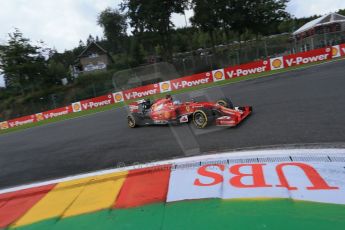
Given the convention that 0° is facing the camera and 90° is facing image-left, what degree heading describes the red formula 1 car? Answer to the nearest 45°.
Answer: approximately 315°

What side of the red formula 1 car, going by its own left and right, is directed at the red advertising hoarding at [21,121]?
back

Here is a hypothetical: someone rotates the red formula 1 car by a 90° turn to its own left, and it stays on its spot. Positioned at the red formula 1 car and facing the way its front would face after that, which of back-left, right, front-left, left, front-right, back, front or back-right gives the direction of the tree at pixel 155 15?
front-left

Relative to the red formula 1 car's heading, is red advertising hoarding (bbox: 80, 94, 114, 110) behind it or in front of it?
behind

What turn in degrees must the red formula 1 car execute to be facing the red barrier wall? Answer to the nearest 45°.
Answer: approximately 135° to its left

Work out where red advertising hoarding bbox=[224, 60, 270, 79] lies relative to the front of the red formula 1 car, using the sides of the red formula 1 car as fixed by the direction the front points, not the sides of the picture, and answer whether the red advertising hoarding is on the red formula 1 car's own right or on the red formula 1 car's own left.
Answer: on the red formula 1 car's own left

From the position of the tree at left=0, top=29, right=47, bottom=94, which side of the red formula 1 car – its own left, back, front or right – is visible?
back

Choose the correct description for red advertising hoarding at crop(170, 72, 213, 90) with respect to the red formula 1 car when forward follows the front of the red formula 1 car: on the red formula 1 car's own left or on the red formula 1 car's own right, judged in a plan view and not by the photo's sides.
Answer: on the red formula 1 car's own left

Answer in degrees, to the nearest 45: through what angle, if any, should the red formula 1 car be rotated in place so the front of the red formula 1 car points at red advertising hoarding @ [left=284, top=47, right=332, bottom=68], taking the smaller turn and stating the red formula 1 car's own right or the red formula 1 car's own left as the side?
approximately 90° to the red formula 1 car's own left

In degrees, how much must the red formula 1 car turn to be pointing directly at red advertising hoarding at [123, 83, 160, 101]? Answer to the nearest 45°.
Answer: approximately 135° to its left
